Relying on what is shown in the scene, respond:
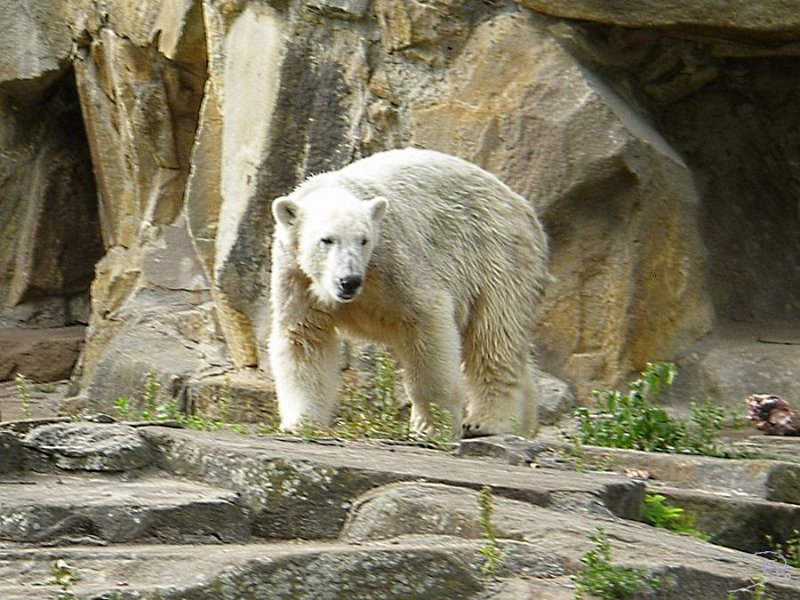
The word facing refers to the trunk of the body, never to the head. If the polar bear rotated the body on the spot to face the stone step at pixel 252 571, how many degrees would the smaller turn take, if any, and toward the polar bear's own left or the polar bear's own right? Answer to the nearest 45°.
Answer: approximately 45° to the polar bear's own left

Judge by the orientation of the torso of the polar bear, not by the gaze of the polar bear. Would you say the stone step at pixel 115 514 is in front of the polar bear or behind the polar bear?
in front

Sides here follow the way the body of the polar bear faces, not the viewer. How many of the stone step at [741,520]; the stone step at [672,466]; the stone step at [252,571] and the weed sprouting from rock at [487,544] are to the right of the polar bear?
0

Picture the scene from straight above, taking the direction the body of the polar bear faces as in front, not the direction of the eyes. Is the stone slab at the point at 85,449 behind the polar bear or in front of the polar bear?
in front

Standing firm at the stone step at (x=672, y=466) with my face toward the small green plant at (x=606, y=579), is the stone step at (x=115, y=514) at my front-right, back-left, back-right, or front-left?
front-right

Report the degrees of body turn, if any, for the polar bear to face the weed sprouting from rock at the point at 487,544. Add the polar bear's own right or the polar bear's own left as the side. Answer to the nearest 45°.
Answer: approximately 45° to the polar bear's own left

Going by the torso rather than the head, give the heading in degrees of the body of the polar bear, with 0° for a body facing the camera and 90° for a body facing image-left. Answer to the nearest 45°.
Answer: approximately 45°

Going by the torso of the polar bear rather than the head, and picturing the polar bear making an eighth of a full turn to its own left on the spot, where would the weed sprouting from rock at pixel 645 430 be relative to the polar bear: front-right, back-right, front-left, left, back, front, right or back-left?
left

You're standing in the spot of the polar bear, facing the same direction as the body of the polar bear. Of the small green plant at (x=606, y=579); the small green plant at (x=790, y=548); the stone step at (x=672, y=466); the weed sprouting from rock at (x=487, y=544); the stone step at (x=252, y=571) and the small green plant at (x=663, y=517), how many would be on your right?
0

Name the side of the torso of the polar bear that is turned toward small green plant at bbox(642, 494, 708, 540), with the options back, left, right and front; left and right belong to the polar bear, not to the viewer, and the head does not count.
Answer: left

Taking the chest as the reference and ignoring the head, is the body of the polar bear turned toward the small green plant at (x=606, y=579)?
no

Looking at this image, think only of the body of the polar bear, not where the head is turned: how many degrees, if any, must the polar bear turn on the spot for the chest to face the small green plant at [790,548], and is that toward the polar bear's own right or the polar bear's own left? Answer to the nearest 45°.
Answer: approximately 90° to the polar bear's own left
